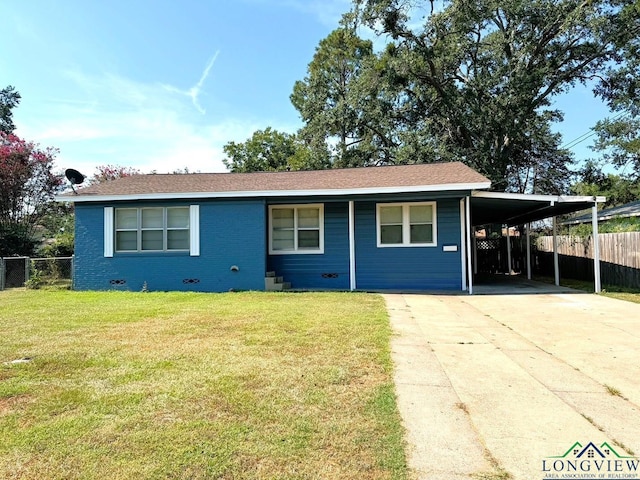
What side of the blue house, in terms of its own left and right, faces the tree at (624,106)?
left

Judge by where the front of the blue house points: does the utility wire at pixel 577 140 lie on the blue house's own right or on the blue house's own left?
on the blue house's own left

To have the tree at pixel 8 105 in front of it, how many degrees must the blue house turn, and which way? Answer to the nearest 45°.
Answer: approximately 135° to its right

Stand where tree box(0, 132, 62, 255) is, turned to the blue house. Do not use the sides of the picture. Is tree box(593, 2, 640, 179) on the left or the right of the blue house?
left

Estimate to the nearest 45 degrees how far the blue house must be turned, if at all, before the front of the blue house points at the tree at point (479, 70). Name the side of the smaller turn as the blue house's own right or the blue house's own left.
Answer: approximately 135° to the blue house's own left

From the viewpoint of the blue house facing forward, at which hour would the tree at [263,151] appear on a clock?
The tree is roughly at 6 o'clock from the blue house.

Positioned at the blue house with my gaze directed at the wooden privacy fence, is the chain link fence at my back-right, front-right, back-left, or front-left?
back-left

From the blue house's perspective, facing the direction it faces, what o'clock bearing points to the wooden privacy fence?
The wooden privacy fence is roughly at 9 o'clock from the blue house.

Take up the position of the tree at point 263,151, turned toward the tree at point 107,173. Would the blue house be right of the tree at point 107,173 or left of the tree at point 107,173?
left

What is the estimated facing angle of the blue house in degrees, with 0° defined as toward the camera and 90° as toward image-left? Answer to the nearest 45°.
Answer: approximately 0°
